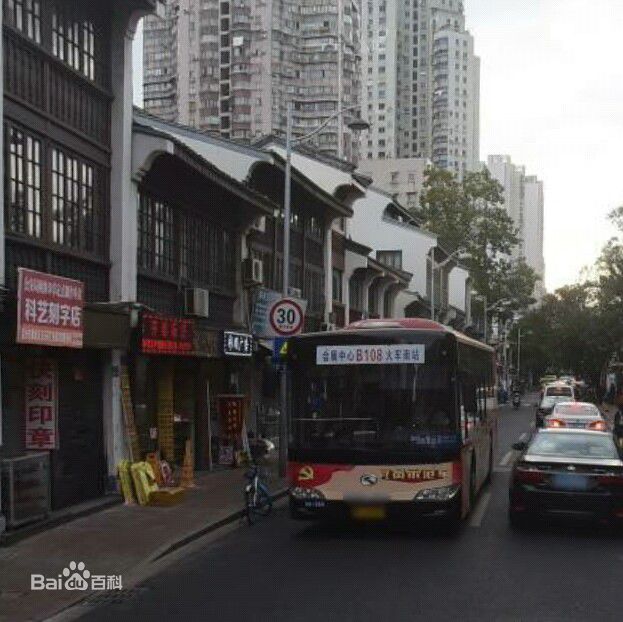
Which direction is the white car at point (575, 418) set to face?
away from the camera

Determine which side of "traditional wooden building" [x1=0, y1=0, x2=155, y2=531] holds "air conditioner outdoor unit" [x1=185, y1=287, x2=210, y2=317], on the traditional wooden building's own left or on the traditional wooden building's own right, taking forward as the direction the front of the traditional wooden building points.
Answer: on the traditional wooden building's own left

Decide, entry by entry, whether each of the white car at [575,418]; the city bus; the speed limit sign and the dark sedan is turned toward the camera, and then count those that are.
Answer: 2

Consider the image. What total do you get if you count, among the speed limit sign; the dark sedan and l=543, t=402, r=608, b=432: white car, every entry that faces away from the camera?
2
